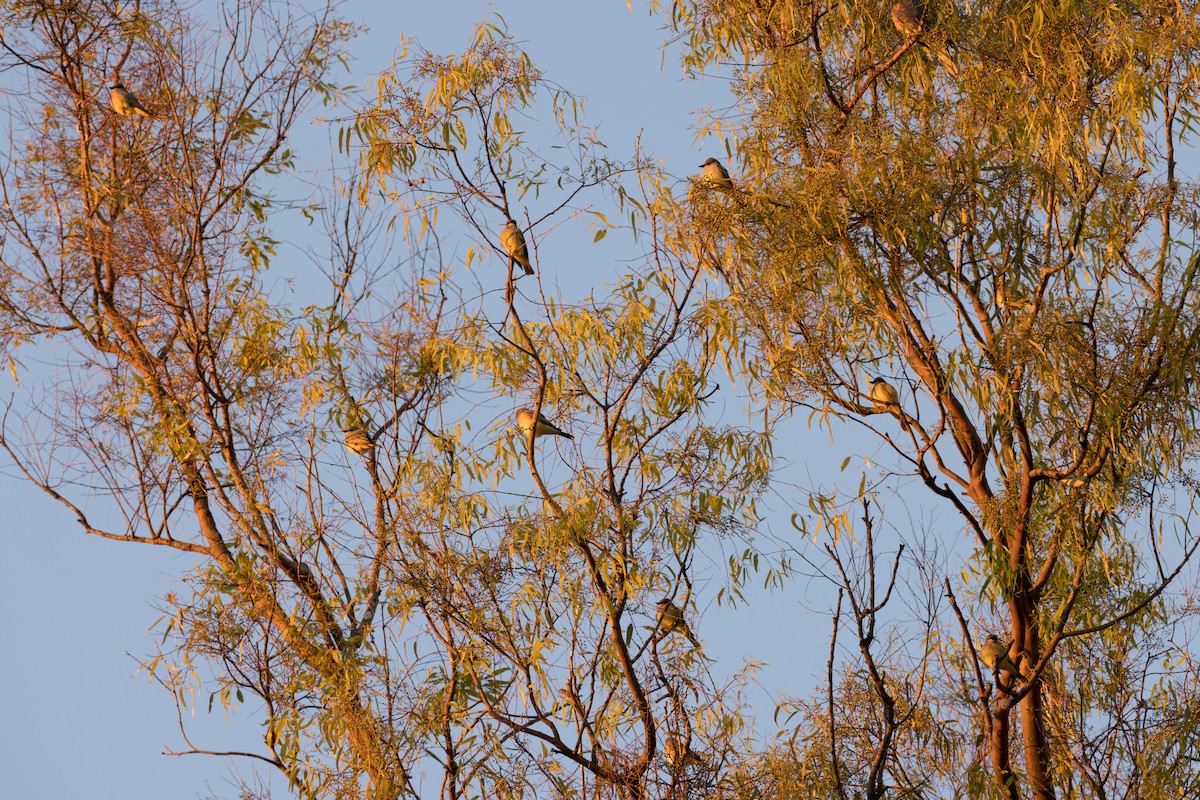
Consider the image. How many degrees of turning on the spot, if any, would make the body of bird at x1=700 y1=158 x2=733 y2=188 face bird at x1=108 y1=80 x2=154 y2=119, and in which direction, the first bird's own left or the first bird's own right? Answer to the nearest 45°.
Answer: approximately 45° to the first bird's own right

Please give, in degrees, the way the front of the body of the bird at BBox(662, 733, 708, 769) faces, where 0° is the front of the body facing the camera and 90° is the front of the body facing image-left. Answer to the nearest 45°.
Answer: approximately 90°

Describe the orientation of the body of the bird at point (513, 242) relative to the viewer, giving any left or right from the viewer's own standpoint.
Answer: facing the viewer and to the left of the viewer

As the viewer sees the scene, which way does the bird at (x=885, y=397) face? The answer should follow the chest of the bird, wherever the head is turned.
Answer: to the viewer's left

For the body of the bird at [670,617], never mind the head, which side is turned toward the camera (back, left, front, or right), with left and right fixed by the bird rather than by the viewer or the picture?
left
